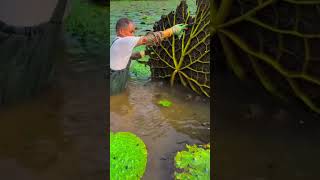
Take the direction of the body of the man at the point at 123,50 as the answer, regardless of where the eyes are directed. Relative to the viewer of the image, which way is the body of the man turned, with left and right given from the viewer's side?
facing away from the viewer and to the right of the viewer
